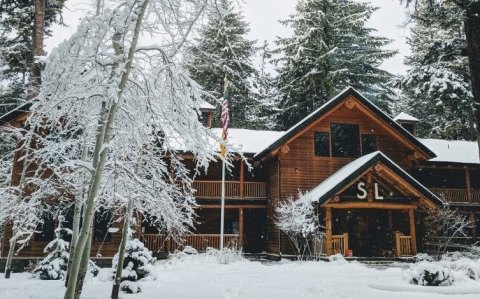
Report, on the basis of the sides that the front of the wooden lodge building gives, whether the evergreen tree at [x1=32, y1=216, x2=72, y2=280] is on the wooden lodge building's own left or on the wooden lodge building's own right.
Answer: on the wooden lodge building's own right

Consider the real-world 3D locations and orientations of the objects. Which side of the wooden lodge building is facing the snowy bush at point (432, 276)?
front

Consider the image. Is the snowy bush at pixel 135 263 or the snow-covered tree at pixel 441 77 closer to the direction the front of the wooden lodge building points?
the snowy bush

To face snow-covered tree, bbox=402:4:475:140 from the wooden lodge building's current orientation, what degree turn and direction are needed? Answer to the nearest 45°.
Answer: approximately 90° to its left

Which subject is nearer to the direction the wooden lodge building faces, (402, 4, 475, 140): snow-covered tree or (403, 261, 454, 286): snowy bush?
the snowy bush

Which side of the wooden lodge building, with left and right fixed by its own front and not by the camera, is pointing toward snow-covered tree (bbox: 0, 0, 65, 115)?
right

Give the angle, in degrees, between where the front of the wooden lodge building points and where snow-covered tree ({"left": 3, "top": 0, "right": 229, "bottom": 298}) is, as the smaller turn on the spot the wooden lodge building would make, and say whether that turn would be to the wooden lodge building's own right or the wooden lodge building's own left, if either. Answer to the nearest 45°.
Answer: approximately 45° to the wooden lodge building's own right

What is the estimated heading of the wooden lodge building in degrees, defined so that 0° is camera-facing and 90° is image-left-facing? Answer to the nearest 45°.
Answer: approximately 0°

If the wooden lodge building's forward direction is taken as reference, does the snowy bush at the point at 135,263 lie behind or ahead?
ahead
